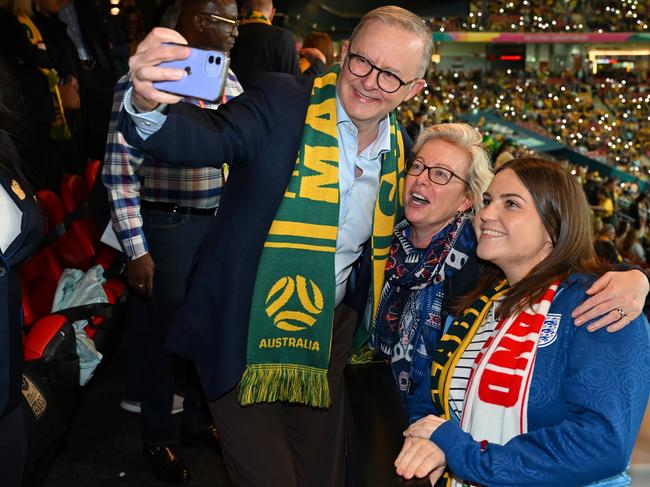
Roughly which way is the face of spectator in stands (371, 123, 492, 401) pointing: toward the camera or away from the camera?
toward the camera

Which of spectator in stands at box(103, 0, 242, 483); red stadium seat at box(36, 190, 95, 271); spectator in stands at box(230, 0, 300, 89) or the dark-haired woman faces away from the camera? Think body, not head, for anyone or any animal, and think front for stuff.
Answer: spectator in stands at box(230, 0, 300, 89)

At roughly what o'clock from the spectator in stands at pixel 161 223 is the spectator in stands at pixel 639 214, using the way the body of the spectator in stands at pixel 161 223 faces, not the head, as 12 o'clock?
the spectator in stands at pixel 639 214 is roughly at 9 o'clock from the spectator in stands at pixel 161 223.

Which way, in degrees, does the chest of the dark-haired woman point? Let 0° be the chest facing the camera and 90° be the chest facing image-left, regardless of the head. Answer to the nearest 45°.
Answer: approximately 45°

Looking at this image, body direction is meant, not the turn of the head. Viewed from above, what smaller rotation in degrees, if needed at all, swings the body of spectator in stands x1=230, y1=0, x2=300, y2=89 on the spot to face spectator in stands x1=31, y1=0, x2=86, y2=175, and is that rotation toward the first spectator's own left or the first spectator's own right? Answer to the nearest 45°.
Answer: approximately 90° to the first spectator's own left

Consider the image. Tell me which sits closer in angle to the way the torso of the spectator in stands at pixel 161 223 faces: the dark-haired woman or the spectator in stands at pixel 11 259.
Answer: the dark-haired woman

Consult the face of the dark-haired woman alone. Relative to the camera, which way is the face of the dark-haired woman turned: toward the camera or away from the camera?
toward the camera

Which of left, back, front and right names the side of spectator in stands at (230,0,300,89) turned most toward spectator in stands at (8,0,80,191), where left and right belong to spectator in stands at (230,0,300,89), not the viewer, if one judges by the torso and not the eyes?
left

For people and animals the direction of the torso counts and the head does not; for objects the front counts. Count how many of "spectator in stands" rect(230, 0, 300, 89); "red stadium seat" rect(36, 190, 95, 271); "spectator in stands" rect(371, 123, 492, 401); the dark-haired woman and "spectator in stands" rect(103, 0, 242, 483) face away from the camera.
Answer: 1

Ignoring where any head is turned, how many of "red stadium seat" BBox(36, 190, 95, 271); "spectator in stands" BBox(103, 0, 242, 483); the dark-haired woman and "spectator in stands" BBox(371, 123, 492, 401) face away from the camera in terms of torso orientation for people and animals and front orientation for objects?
0

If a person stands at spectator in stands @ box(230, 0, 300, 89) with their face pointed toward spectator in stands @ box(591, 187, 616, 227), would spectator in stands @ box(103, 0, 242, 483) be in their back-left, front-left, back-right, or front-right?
back-right

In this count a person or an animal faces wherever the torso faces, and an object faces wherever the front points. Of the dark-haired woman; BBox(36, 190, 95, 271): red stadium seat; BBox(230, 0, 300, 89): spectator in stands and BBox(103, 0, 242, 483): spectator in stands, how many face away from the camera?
1
